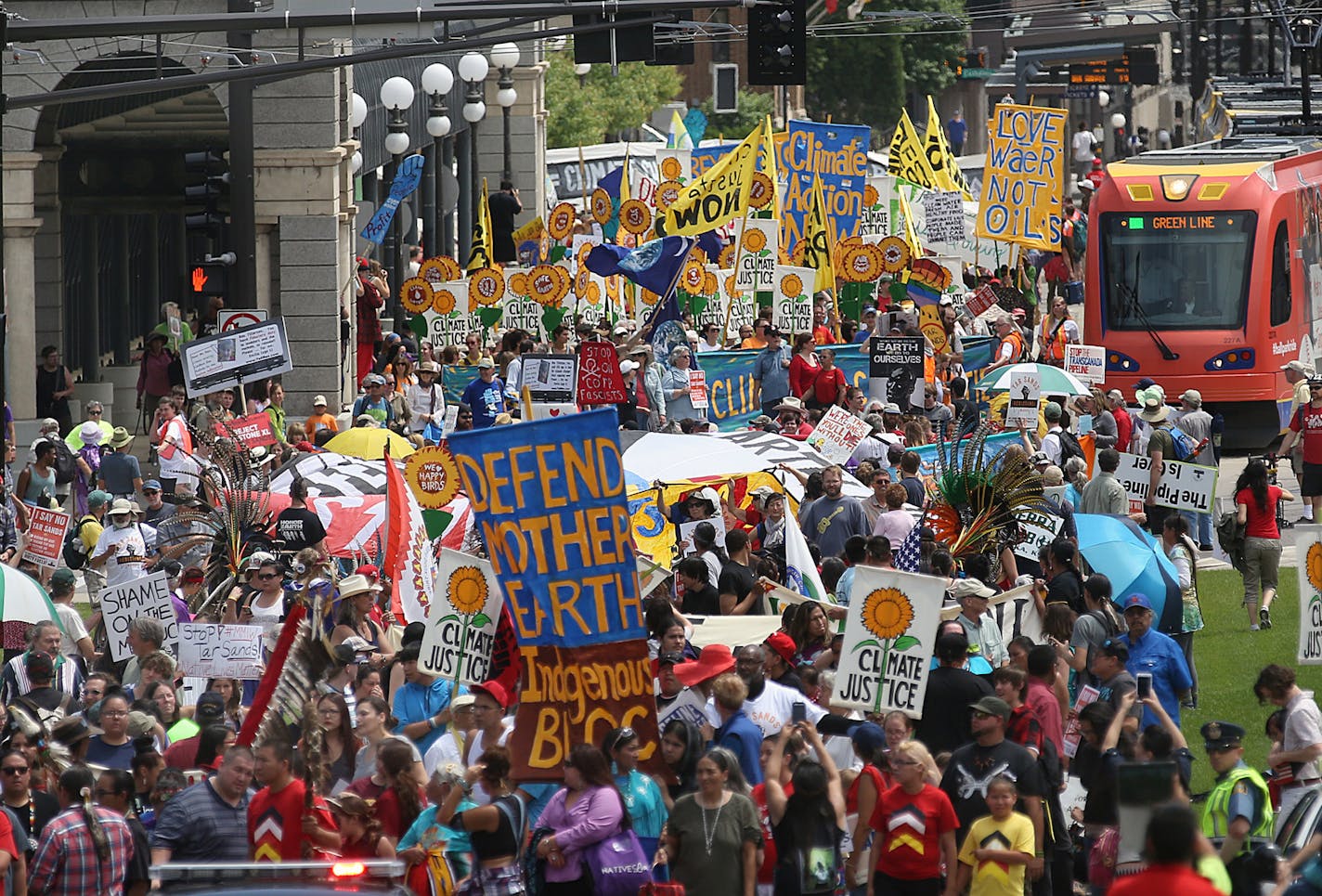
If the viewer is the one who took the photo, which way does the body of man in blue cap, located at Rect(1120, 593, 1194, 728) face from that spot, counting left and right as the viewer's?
facing the viewer and to the left of the viewer

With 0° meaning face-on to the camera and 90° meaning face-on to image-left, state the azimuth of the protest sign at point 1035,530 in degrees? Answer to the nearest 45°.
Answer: approximately 0°

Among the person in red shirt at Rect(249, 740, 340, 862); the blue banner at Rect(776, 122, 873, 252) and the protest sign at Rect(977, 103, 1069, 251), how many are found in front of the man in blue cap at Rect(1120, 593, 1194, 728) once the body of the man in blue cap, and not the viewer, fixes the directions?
1

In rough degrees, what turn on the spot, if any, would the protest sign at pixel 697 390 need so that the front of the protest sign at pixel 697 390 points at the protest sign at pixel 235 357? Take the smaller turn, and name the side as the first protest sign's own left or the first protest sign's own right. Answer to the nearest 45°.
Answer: approximately 45° to the first protest sign's own right

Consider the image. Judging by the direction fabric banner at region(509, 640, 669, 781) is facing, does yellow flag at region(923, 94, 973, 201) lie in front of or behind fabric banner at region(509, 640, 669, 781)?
behind

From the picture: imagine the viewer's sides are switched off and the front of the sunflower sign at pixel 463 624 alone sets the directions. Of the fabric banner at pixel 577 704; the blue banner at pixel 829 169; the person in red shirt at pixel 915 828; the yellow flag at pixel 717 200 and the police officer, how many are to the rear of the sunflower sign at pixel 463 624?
2

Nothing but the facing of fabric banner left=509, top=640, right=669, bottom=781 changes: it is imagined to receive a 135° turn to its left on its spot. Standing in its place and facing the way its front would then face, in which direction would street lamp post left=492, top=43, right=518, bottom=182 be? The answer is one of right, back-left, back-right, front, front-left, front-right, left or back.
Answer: front-left

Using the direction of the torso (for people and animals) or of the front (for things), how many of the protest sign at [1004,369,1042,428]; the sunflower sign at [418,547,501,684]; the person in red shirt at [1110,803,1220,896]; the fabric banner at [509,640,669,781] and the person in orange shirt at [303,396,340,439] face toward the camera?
4

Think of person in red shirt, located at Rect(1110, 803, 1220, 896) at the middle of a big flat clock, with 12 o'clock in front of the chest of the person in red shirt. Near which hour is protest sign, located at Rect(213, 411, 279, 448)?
The protest sign is roughly at 11 o'clock from the person in red shirt.

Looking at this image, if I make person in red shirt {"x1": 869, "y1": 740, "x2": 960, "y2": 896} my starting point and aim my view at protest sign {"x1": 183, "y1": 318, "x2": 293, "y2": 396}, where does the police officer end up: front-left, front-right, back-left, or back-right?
back-right
